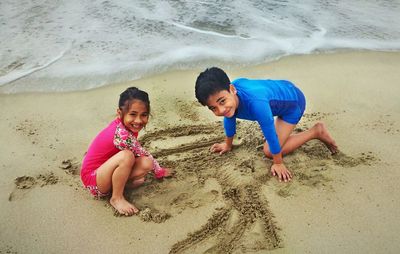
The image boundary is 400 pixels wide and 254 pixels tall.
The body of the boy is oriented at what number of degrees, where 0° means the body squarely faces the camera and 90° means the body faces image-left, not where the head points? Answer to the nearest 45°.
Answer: approximately 45°

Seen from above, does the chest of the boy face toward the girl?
yes

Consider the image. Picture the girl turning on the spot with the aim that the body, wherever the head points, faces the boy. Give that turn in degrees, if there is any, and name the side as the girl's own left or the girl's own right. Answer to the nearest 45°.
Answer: approximately 45° to the girl's own left
